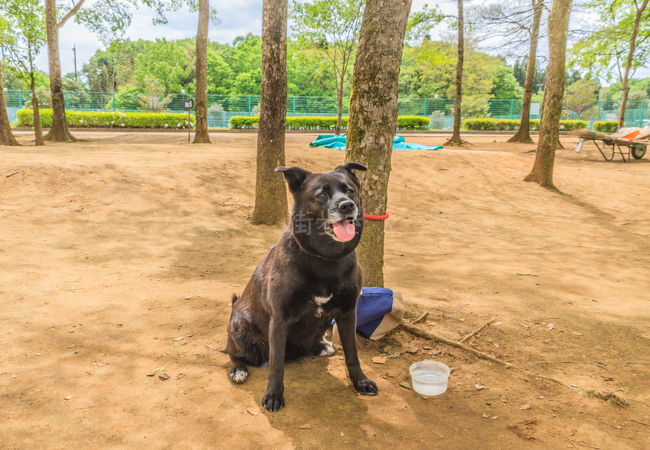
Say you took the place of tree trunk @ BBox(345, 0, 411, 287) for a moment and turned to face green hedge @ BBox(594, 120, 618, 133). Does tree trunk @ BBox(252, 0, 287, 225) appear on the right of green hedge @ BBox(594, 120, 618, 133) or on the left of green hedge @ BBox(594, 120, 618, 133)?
left

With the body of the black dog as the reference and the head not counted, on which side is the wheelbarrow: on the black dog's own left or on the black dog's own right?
on the black dog's own left

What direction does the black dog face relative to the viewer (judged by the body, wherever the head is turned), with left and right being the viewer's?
facing the viewer and to the right of the viewer

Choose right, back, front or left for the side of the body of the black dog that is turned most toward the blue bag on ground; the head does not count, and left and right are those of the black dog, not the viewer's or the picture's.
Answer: left

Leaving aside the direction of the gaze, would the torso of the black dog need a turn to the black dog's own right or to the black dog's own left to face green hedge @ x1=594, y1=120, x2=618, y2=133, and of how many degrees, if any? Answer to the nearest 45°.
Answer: approximately 90° to the black dog's own left

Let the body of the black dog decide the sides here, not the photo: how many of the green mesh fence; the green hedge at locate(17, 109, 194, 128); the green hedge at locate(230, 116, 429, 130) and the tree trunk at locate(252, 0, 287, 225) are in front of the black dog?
0

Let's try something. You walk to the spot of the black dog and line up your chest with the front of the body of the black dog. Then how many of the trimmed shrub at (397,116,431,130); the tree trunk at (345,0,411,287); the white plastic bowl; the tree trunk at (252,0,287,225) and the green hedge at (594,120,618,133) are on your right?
0

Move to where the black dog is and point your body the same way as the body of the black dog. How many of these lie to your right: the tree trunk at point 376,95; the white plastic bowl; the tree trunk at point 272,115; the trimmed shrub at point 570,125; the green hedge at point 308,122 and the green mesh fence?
0

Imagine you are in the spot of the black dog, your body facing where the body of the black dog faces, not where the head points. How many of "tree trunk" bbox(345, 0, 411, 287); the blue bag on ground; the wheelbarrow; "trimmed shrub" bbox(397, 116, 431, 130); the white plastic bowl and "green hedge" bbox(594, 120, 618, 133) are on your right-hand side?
0

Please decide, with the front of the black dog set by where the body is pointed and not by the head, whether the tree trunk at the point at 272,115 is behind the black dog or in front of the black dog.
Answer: behind

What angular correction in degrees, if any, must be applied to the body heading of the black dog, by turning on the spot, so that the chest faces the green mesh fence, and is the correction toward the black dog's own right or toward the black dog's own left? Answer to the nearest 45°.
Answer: approximately 135° to the black dog's own left

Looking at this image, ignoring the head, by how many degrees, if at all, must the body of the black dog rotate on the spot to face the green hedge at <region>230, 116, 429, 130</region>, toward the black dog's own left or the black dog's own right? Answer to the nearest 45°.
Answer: approximately 135° to the black dog's own left

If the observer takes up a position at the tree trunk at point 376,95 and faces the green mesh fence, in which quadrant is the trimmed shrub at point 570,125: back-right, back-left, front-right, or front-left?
front-right

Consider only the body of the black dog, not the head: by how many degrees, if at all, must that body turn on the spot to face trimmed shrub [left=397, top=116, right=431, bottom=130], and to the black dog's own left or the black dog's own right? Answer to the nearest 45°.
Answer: approximately 135° to the black dog's own left

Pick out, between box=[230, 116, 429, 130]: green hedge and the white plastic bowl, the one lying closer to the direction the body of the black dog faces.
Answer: the white plastic bowl

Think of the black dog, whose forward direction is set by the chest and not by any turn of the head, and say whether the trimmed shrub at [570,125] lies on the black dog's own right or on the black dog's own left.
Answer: on the black dog's own left
